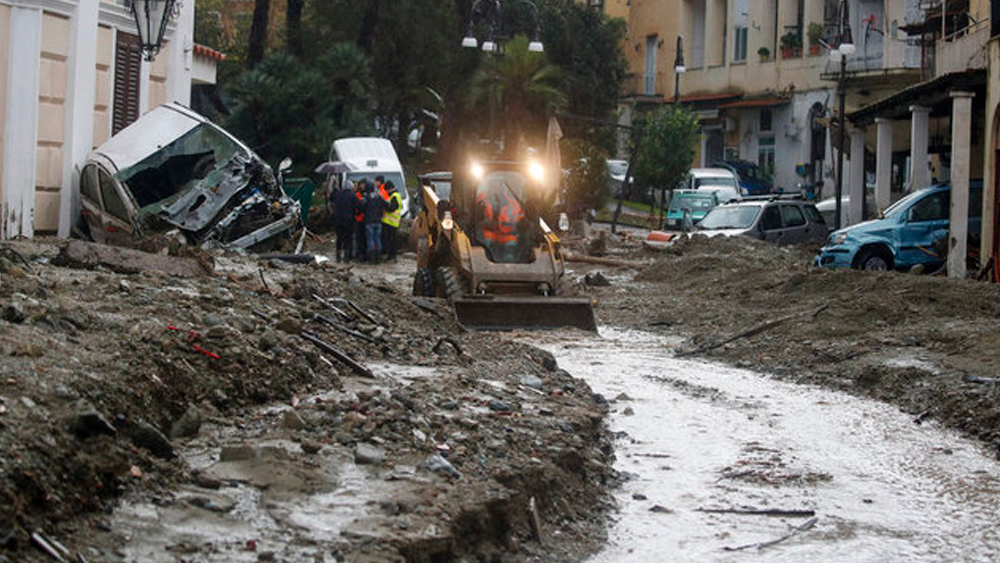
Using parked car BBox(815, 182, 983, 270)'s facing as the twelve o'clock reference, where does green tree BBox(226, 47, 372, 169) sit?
The green tree is roughly at 1 o'clock from the parked car.

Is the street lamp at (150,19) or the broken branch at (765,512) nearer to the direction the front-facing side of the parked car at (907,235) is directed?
the street lamp

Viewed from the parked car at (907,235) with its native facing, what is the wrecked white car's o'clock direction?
The wrecked white car is roughly at 11 o'clock from the parked car.

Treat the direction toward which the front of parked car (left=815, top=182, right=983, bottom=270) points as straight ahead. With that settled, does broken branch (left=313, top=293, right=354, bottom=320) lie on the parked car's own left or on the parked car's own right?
on the parked car's own left

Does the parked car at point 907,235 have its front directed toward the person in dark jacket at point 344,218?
yes

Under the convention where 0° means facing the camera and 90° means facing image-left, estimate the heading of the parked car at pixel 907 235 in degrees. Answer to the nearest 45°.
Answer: approximately 90°

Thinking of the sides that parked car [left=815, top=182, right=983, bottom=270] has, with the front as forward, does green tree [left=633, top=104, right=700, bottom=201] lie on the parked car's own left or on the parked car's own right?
on the parked car's own right

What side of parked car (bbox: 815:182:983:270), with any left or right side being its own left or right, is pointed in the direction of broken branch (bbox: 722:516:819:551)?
left

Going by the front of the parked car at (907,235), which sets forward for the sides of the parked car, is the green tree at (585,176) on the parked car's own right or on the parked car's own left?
on the parked car's own right
